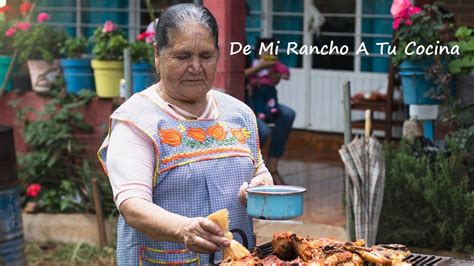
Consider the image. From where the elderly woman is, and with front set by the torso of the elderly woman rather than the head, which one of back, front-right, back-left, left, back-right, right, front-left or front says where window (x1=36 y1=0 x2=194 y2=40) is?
back-left

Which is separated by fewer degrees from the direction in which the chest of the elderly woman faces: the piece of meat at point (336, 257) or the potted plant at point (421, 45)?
the piece of meat

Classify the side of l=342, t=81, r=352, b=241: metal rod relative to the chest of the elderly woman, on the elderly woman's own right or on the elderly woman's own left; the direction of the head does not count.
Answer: on the elderly woman's own left

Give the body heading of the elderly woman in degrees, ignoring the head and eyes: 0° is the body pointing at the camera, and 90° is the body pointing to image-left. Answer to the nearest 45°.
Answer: approximately 315°

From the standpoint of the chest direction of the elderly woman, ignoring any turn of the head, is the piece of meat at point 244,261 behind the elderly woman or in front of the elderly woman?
in front

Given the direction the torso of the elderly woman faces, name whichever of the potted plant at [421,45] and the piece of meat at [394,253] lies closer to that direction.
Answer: the piece of meat

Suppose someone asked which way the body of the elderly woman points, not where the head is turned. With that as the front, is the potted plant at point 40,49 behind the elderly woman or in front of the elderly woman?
behind
